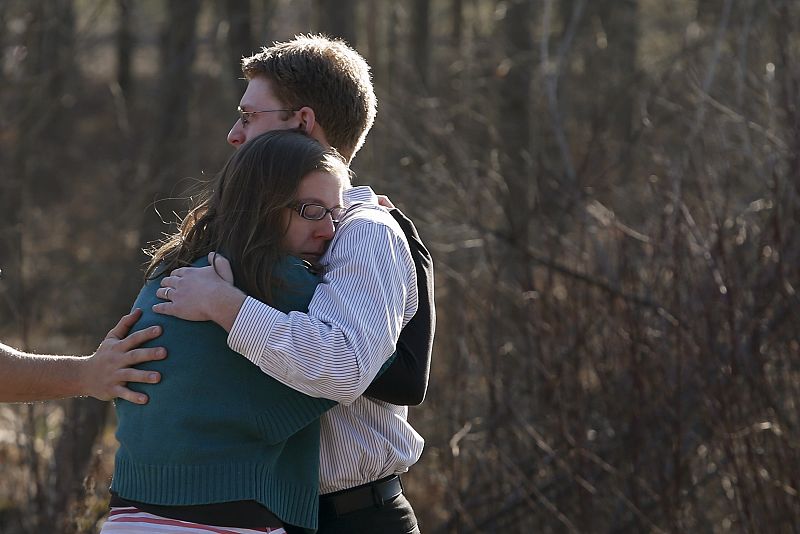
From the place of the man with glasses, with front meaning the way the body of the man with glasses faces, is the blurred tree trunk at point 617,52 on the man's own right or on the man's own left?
on the man's own right

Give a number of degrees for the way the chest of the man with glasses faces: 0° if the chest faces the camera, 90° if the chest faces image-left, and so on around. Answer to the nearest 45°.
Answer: approximately 90°

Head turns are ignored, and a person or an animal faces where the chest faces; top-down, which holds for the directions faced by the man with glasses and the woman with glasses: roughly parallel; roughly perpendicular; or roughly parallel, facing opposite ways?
roughly parallel, facing opposite ways

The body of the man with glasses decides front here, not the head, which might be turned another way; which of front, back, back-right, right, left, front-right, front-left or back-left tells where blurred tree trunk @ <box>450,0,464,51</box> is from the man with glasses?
right

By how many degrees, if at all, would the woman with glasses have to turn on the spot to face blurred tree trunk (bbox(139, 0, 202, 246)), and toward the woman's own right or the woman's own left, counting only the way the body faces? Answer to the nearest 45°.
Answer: approximately 90° to the woman's own left

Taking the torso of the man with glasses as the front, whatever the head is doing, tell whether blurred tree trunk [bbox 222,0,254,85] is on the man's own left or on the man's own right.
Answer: on the man's own right

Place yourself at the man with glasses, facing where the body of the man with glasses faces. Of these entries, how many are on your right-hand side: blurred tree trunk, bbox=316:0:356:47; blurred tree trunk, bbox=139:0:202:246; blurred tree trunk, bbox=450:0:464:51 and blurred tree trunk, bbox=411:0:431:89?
4

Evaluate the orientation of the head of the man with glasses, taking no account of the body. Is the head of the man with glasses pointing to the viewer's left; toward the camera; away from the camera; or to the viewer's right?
to the viewer's left

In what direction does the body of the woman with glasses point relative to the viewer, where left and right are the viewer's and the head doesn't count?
facing to the right of the viewer

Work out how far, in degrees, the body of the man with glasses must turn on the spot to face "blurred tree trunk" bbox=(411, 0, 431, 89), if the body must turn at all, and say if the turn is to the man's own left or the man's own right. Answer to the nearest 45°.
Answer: approximately 90° to the man's own right

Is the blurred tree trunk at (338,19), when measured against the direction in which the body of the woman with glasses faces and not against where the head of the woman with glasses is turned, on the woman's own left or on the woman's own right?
on the woman's own left

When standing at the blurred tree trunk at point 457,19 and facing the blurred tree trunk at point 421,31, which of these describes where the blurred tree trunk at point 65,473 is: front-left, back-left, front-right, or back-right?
front-left

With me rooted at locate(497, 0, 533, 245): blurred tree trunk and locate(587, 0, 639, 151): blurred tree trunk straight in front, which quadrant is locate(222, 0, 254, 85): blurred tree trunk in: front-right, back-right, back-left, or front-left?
back-left
